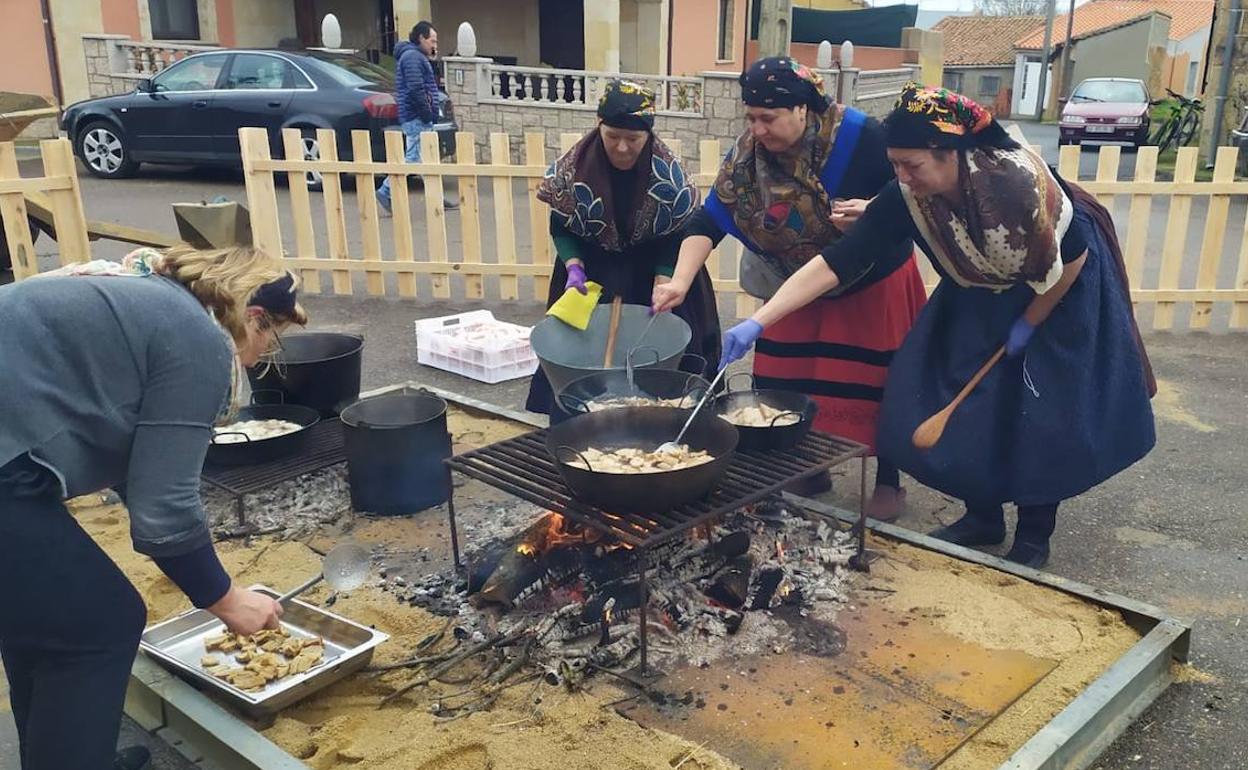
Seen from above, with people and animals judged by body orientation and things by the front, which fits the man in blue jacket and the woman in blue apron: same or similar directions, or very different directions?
very different directions

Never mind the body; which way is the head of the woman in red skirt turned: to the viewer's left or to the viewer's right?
to the viewer's left

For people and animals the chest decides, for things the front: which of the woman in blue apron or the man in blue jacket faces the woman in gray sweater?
the woman in blue apron

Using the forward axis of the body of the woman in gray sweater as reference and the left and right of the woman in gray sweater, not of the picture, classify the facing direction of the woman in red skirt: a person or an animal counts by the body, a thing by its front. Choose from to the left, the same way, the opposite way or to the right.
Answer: the opposite way

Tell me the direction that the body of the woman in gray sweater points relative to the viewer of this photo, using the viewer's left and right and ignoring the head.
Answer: facing to the right of the viewer

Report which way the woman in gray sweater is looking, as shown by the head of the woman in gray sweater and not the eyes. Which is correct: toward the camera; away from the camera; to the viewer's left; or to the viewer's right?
to the viewer's right

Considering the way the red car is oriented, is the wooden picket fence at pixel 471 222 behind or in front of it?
in front
